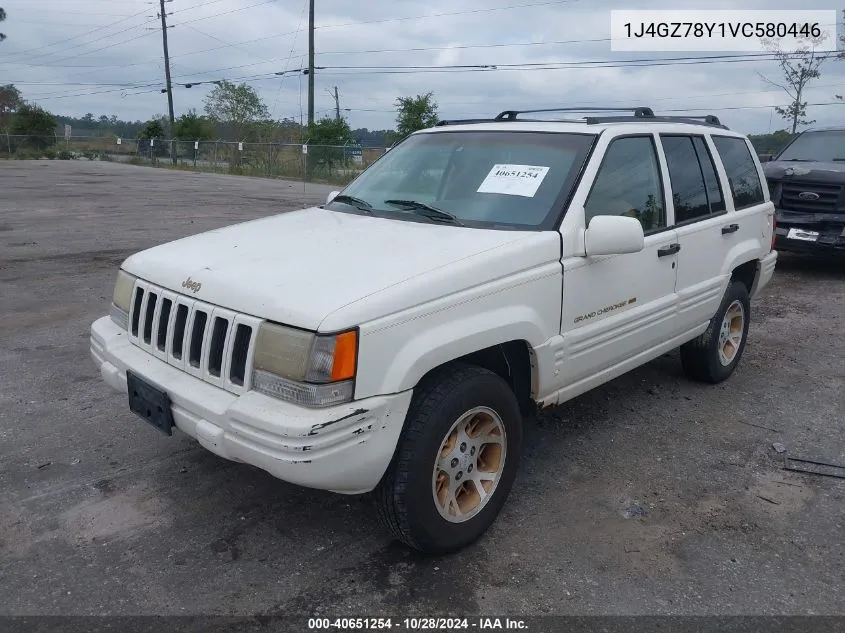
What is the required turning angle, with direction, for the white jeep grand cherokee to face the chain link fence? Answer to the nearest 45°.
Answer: approximately 135° to its right

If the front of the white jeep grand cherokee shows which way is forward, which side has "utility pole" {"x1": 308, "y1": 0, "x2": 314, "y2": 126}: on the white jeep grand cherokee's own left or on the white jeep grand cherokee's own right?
on the white jeep grand cherokee's own right

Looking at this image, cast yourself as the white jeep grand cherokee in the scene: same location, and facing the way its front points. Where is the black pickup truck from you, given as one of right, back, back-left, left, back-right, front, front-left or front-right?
back

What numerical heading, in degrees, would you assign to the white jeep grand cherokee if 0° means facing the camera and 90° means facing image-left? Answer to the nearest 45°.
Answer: approximately 45°

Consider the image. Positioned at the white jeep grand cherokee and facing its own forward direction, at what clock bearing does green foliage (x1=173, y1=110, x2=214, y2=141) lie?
The green foliage is roughly at 4 o'clock from the white jeep grand cherokee.
